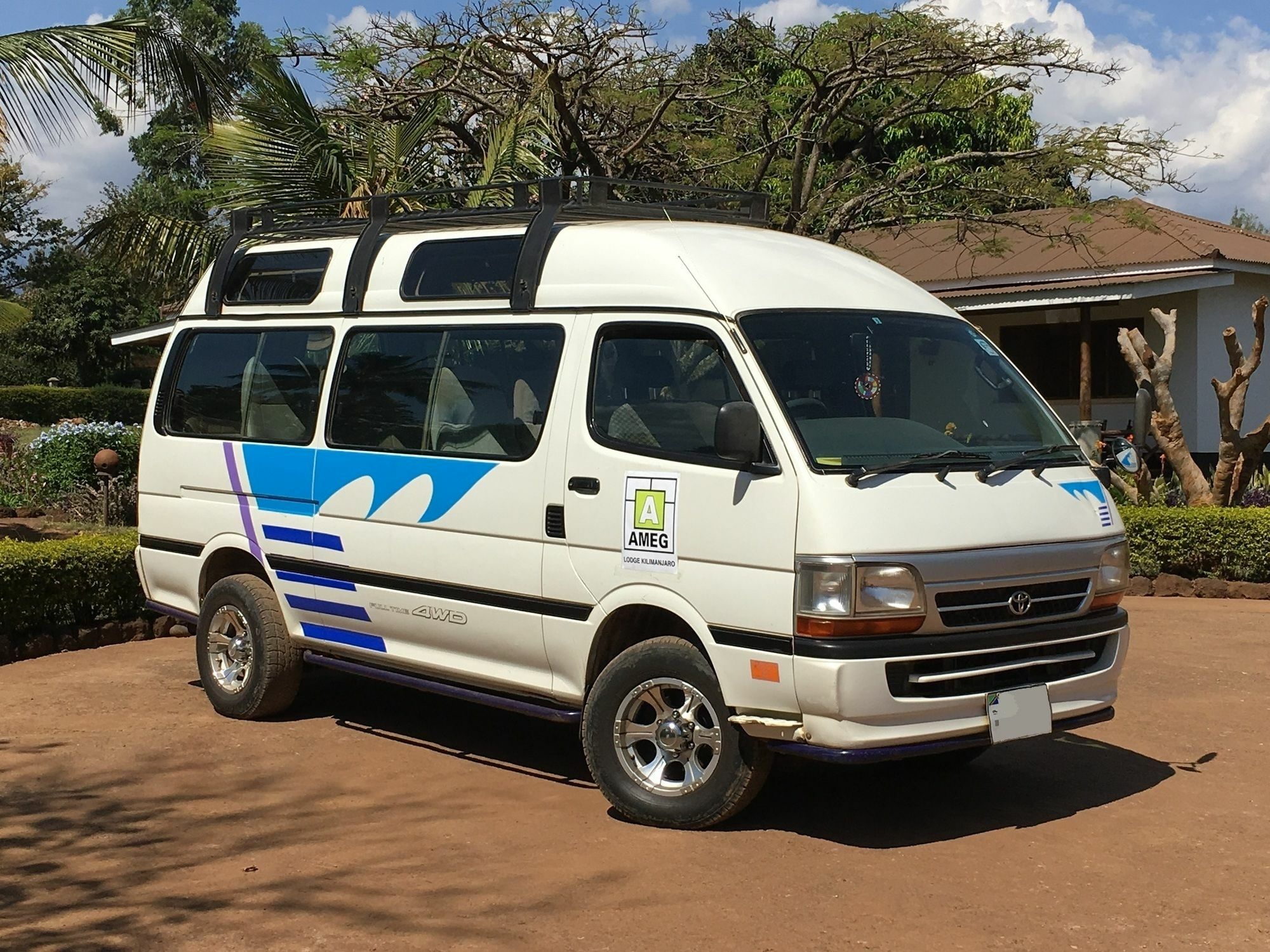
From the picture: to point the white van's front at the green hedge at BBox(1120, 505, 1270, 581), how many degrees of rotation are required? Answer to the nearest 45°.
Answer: approximately 90° to its left

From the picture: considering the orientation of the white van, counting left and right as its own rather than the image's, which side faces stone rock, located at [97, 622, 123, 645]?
back

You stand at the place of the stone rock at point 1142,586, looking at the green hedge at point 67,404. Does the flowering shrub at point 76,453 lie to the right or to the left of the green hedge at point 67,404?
left

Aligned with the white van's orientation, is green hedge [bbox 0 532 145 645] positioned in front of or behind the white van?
behind

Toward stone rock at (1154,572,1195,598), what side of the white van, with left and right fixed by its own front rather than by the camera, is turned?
left

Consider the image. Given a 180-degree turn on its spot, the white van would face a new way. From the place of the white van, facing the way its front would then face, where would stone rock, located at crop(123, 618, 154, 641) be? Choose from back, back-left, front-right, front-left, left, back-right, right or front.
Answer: front

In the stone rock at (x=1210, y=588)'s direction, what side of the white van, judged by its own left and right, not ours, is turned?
left

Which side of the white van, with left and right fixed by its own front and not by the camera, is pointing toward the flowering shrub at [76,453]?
back

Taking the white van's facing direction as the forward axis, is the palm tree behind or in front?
behind

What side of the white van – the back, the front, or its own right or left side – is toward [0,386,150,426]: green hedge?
back

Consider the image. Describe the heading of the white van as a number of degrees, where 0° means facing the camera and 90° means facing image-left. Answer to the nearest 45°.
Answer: approximately 315°
